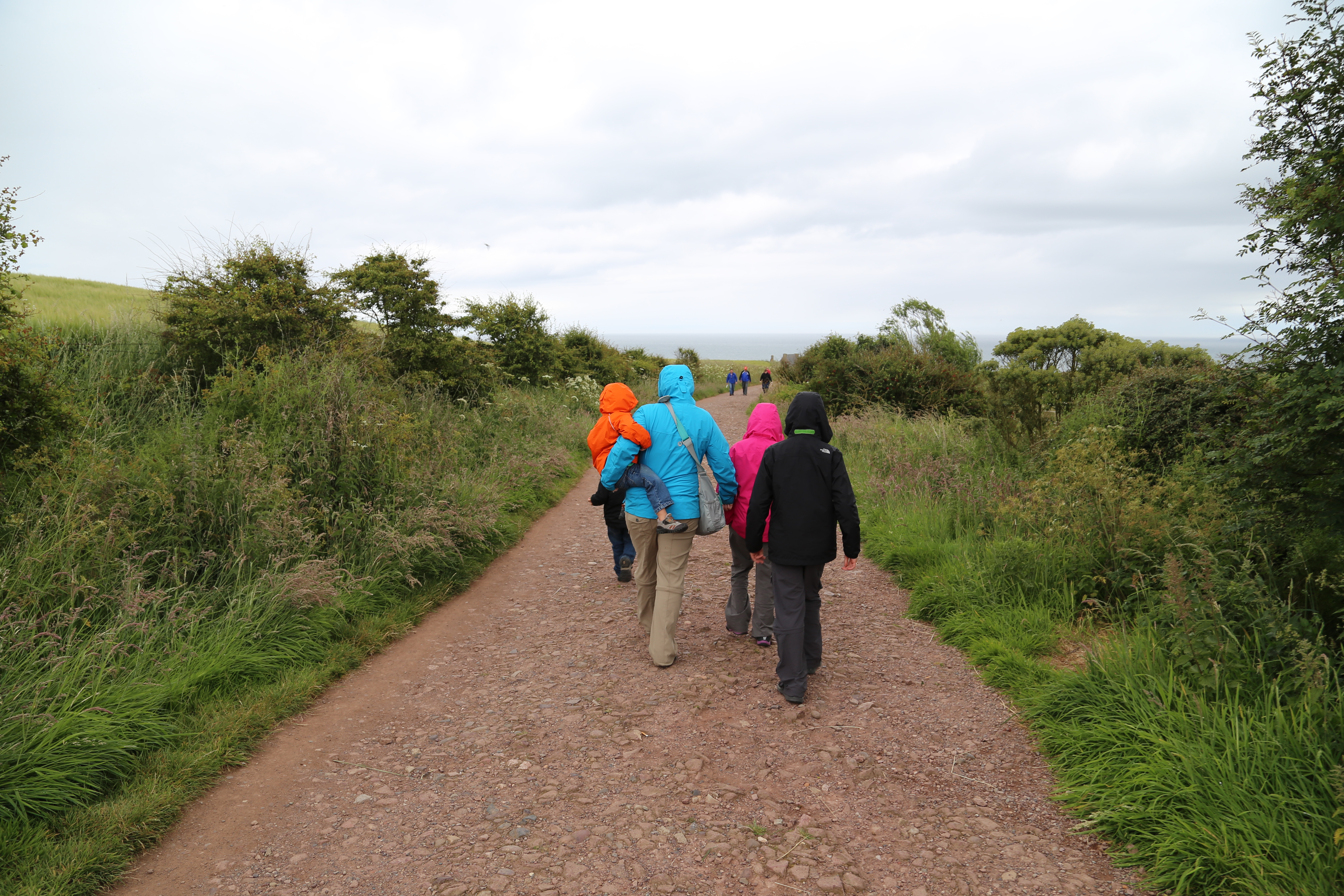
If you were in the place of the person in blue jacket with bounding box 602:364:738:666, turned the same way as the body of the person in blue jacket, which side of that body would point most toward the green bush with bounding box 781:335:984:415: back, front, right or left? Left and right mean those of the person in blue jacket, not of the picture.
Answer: front

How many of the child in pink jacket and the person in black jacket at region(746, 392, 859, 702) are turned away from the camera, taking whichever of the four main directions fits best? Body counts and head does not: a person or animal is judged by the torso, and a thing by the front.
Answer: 2

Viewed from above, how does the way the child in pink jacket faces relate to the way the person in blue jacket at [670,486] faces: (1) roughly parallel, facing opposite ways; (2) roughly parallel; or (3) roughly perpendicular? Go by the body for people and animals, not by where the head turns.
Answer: roughly parallel

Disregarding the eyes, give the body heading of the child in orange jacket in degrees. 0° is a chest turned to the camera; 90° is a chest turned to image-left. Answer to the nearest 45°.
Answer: approximately 225°

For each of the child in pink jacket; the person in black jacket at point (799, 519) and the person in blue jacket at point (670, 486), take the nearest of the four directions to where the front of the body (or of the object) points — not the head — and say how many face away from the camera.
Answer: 3

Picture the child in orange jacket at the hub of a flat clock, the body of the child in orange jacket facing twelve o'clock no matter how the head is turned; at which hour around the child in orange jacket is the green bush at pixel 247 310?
The green bush is roughly at 9 o'clock from the child in orange jacket.

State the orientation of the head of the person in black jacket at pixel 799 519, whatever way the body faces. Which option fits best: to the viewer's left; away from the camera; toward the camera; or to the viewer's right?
away from the camera

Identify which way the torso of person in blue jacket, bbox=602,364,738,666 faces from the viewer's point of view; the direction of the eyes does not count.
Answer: away from the camera

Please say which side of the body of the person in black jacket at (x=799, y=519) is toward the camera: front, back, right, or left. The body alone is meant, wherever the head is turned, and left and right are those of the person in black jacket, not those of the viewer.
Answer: back

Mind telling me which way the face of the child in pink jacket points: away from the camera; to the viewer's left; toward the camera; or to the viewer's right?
away from the camera

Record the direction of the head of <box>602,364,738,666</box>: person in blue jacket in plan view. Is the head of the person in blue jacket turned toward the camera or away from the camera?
away from the camera

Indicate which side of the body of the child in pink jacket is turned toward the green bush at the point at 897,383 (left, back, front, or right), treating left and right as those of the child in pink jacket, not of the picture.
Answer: front

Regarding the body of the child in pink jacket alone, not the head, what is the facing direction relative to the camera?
away from the camera

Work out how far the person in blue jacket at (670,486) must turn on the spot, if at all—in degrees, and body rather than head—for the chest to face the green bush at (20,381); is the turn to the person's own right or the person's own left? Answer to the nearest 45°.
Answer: approximately 90° to the person's own left

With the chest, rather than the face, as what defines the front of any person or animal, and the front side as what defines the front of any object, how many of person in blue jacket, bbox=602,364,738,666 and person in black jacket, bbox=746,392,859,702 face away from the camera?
2

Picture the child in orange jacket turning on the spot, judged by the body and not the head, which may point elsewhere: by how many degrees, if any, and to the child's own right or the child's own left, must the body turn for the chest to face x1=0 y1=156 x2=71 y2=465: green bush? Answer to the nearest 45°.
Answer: approximately 135° to the child's own left

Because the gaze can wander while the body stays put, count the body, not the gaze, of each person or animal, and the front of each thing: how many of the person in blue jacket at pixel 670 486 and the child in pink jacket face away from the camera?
2
